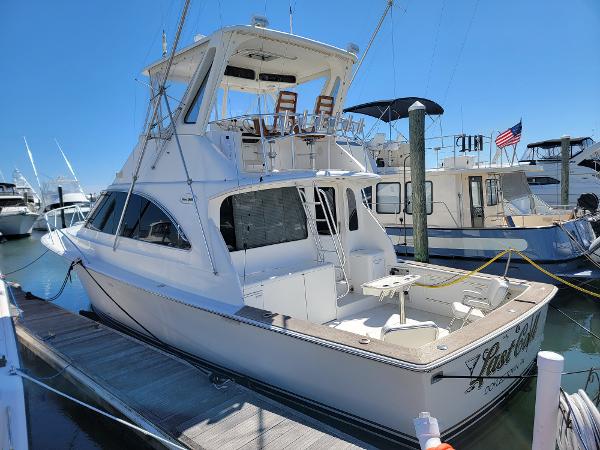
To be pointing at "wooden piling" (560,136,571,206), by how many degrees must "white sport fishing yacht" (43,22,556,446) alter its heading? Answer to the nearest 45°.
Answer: approximately 90° to its right

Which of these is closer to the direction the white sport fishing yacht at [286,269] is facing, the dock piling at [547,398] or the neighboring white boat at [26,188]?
the neighboring white boat

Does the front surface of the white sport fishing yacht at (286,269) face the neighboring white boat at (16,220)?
yes

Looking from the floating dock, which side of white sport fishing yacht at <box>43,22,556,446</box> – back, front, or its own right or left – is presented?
left

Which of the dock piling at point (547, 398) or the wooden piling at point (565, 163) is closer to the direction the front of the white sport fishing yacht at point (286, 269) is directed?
the wooden piling

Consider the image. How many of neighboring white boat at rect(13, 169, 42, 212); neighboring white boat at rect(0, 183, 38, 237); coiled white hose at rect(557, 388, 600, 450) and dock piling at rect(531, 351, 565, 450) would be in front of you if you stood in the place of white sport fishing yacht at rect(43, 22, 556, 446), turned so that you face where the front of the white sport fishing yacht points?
2

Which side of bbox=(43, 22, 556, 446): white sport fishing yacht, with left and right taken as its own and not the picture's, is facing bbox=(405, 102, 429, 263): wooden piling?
right

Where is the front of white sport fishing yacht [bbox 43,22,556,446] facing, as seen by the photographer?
facing away from the viewer and to the left of the viewer
